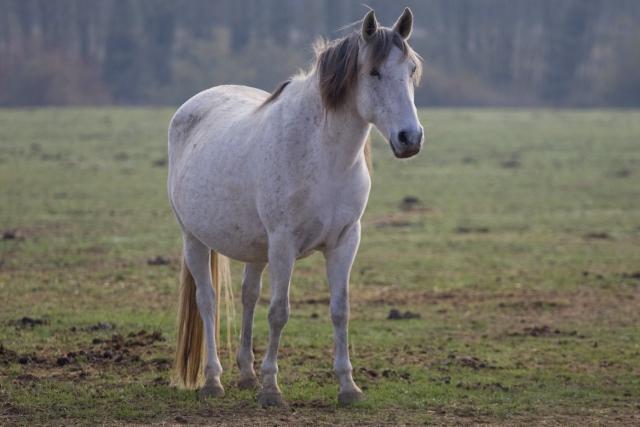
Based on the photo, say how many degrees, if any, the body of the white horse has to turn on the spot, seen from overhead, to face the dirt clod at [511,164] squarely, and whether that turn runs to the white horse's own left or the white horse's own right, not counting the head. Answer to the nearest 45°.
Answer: approximately 135° to the white horse's own left

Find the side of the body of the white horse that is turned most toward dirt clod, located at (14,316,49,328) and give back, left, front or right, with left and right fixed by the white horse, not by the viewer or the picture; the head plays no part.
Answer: back

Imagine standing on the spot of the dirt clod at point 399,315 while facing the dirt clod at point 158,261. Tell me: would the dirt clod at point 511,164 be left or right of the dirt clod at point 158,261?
right

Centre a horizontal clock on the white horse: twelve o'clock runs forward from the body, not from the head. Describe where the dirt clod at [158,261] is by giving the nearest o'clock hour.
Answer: The dirt clod is roughly at 7 o'clock from the white horse.

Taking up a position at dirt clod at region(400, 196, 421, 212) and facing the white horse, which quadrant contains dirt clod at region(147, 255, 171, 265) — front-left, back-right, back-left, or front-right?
front-right

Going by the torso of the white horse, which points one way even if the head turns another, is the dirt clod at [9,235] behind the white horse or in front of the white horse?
behind

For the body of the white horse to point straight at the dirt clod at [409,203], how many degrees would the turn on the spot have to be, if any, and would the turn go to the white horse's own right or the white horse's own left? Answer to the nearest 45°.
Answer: approximately 135° to the white horse's own left

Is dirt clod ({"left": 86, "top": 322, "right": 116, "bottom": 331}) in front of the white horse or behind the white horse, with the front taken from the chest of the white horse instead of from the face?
behind

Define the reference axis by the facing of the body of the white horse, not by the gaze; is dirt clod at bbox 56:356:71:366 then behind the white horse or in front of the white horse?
behind

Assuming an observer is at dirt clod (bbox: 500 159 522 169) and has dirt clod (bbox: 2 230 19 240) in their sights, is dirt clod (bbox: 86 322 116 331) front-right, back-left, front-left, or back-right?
front-left

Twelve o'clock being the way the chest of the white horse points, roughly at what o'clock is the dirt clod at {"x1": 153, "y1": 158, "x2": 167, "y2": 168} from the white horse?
The dirt clod is roughly at 7 o'clock from the white horse.

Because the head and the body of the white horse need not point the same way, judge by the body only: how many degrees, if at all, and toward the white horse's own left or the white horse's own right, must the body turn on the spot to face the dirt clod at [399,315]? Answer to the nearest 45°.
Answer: approximately 135° to the white horse's own left

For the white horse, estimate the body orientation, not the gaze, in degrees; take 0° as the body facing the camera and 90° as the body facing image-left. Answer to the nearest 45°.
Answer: approximately 315°
